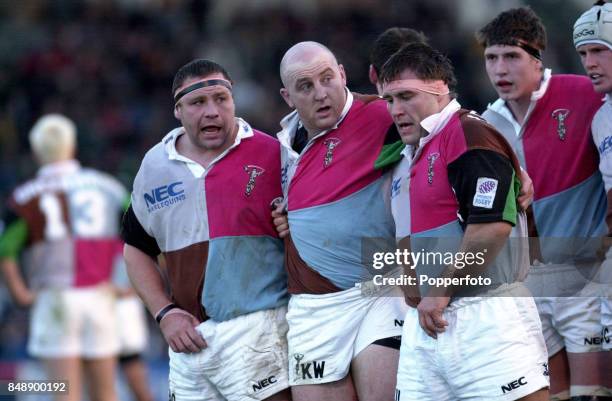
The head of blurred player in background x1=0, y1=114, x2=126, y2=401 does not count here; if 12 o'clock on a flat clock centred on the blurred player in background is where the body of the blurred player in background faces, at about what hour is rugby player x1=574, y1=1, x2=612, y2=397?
The rugby player is roughly at 5 o'clock from the blurred player in background.

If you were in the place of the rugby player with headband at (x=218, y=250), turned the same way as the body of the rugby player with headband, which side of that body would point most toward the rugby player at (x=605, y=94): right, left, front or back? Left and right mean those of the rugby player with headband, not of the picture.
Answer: left

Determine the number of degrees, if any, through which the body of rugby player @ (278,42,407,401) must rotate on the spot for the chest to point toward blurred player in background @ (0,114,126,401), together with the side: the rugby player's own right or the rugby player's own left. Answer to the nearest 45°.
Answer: approximately 90° to the rugby player's own right

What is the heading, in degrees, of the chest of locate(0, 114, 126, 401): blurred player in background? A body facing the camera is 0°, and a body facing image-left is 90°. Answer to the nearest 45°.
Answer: approximately 180°

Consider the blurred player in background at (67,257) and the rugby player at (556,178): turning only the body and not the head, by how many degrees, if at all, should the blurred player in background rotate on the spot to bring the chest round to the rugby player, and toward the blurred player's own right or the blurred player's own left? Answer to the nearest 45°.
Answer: approximately 135° to the blurred player's own right

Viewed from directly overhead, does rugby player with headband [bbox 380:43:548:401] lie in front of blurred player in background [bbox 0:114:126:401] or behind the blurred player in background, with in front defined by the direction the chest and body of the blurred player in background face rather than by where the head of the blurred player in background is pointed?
behind

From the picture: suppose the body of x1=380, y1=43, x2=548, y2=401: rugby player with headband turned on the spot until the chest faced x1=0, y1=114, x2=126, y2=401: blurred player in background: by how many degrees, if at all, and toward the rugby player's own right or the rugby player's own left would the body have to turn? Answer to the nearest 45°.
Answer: approximately 90° to the rugby player's own right

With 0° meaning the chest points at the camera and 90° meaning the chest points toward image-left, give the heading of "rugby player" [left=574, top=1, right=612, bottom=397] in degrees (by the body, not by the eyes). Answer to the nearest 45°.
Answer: approximately 45°

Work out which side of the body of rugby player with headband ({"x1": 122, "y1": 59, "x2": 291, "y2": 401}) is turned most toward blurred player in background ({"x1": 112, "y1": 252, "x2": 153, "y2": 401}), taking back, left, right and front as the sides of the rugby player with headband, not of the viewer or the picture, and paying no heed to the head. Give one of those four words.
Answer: back

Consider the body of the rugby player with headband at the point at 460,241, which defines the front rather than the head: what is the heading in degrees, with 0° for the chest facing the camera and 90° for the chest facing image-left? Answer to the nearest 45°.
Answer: approximately 45°
